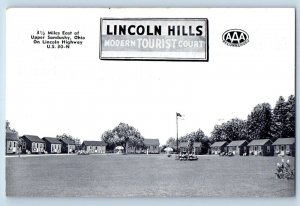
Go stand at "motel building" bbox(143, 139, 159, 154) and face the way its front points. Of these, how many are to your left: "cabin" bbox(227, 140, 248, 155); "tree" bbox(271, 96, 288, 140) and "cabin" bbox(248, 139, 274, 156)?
3

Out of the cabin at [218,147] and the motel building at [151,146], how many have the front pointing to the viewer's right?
0

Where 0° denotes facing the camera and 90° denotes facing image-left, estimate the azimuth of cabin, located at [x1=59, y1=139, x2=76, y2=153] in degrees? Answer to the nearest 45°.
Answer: approximately 315°

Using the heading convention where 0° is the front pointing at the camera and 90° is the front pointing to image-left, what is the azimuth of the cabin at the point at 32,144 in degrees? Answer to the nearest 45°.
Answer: approximately 315°

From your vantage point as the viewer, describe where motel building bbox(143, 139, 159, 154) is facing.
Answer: facing the viewer

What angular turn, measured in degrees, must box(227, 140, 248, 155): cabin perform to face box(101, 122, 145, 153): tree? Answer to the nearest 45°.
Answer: approximately 45° to its right

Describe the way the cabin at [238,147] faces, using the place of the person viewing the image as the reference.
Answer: facing the viewer and to the left of the viewer

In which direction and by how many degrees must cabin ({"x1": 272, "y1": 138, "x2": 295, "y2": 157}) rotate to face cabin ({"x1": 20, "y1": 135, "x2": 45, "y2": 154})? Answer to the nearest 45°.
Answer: approximately 45° to its right
